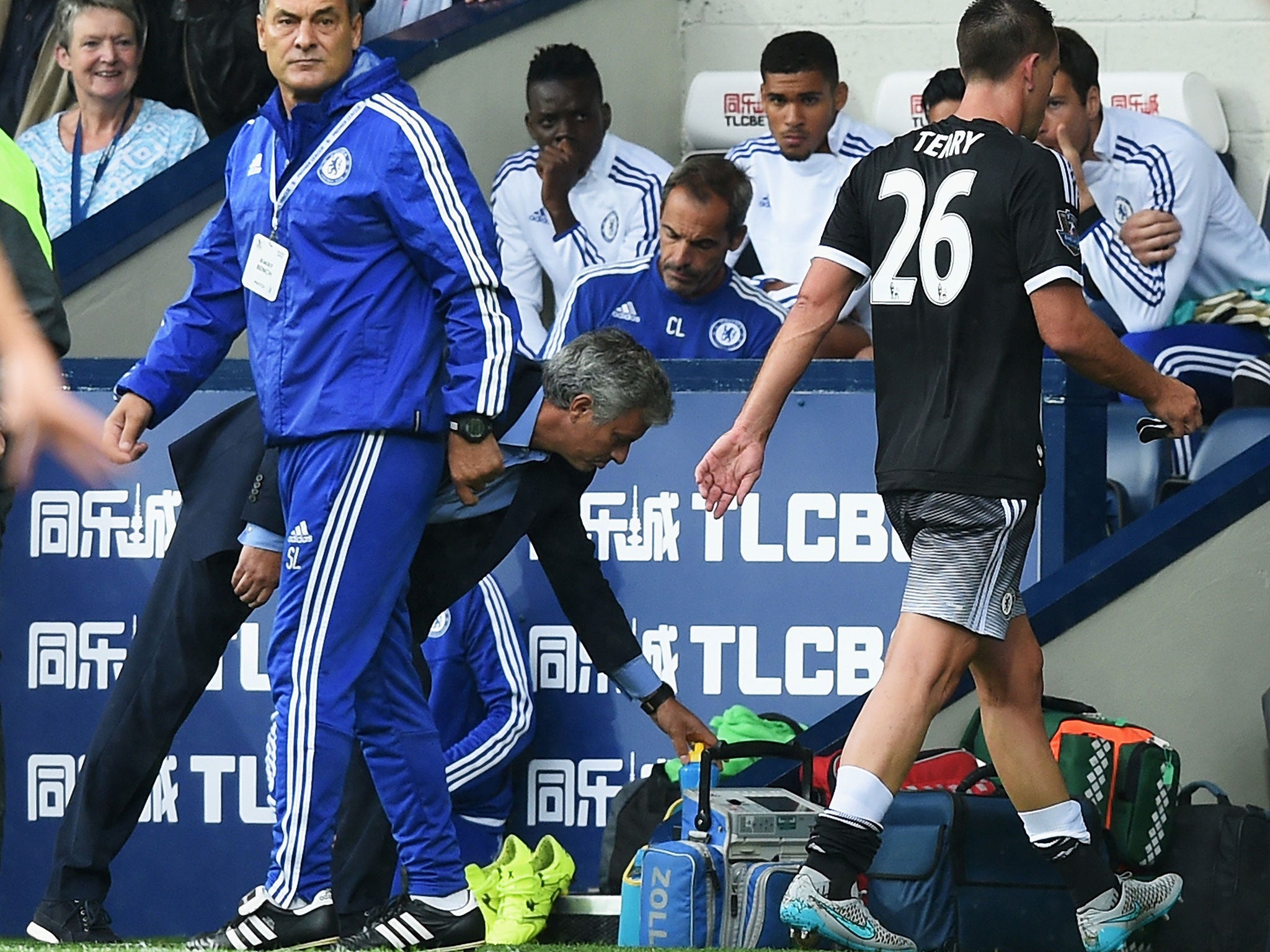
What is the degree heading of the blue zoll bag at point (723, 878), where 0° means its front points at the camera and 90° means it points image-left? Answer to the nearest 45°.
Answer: approximately 315°

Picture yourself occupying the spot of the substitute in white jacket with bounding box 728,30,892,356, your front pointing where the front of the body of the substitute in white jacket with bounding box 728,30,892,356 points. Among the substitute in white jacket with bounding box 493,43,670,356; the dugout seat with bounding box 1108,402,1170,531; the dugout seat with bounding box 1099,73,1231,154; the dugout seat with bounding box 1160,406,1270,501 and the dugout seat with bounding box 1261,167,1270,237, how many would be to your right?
1

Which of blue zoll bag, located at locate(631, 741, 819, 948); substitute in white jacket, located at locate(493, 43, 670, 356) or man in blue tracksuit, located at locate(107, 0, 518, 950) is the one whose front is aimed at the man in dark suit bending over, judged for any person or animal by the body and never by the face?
the substitute in white jacket

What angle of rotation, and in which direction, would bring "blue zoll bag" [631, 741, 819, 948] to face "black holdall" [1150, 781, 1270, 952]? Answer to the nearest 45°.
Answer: approximately 45° to its left

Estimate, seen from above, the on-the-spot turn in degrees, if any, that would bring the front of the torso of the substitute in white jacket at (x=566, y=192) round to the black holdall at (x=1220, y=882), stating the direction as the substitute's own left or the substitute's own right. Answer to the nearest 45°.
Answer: approximately 45° to the substitute's own left

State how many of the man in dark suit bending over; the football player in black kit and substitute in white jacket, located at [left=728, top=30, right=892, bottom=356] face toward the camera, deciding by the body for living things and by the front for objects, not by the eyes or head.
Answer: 1

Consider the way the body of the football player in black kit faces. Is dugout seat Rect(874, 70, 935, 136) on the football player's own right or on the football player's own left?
on the football player's own left

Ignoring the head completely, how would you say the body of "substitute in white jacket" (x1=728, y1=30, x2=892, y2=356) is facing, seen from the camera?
toward the camera

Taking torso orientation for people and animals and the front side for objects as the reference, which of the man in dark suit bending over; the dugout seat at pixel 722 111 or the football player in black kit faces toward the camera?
the dugout seat

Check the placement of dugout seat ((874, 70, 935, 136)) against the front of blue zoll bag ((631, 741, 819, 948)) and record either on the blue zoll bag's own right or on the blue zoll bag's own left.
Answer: on the blue zoll bag's own left

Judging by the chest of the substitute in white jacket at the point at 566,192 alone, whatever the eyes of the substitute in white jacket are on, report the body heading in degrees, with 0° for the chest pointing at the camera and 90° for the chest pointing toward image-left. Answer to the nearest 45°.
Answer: approximately 0°

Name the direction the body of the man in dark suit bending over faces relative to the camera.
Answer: to the viewer's right

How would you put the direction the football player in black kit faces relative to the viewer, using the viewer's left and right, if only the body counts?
facing away from the viewer and to the right of the viewer

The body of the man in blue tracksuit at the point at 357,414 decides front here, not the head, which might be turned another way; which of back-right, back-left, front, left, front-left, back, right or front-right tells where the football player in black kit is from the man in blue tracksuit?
back-left

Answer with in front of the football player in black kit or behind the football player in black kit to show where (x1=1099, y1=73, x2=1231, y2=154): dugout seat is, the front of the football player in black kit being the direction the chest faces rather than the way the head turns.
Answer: in front
